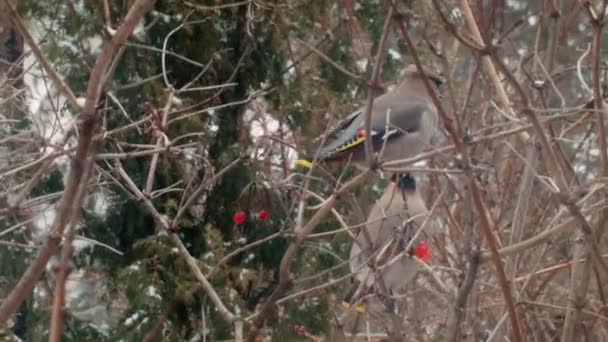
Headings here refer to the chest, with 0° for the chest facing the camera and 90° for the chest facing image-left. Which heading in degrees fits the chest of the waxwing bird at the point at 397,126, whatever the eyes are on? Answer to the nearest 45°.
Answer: approximately 270°
